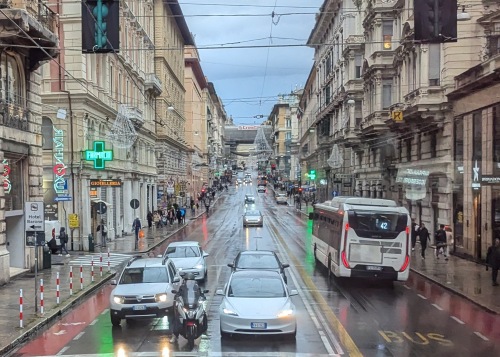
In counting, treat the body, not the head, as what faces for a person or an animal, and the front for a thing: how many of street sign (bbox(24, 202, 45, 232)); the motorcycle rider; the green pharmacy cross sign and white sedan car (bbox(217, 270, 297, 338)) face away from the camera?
0

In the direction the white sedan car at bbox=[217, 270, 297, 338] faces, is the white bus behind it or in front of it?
behind

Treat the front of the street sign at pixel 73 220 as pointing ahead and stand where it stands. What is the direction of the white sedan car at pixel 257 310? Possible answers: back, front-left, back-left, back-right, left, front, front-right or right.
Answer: front

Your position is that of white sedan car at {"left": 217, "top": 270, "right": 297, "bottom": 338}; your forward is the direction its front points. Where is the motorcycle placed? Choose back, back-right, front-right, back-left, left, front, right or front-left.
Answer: right

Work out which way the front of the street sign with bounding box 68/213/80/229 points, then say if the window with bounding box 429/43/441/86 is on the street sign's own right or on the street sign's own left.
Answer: on the street sign's own left

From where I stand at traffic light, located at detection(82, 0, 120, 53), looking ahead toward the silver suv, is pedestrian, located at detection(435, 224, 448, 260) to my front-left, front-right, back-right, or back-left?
front-right

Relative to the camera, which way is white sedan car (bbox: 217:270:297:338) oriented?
toward the camera

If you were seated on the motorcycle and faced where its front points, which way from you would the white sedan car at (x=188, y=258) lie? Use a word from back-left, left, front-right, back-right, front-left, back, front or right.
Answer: back

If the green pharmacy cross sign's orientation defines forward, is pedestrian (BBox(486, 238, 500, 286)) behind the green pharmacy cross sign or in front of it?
in front

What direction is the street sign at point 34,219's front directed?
toward the camera

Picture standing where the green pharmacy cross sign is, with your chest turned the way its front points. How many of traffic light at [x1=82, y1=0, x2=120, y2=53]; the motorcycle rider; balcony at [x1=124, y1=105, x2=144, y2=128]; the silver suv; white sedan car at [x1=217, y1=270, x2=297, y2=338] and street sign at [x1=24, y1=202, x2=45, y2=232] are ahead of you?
5

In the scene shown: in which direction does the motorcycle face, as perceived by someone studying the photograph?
facing the viewer

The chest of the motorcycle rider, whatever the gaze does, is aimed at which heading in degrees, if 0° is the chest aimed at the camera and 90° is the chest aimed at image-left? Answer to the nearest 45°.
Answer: approximately 0°

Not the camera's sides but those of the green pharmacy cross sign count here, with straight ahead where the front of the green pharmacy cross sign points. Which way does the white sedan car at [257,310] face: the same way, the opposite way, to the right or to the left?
the same way

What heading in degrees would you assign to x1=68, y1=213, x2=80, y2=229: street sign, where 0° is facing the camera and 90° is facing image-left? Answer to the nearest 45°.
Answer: approximately 0°

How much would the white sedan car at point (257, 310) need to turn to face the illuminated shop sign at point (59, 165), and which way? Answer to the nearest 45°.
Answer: approximately 135° to its right

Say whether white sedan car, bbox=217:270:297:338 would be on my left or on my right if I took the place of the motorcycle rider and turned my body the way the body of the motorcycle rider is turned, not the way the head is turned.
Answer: on my left
